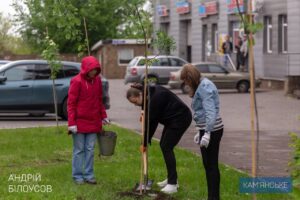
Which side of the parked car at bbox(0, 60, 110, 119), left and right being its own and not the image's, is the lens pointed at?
left

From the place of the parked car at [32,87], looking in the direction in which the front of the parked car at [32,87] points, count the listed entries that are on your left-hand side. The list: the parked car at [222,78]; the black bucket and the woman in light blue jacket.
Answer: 2

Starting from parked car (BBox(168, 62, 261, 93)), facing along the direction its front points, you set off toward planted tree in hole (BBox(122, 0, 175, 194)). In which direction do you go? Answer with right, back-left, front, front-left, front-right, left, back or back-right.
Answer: right

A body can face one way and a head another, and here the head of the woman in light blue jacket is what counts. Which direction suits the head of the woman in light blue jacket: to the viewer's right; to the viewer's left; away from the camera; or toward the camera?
to the viewer's left

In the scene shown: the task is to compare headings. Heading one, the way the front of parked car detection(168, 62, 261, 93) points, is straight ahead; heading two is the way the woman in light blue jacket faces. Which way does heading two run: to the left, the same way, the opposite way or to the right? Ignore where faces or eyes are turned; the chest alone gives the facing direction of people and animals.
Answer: the opposite way

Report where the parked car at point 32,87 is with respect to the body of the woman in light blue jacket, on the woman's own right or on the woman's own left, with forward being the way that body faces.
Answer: on the woman's own right

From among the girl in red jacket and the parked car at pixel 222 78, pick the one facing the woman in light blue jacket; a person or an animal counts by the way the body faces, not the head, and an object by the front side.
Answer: the girl in red jacket

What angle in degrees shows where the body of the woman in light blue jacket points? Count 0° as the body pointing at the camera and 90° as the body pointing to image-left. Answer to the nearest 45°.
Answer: approximately 90°

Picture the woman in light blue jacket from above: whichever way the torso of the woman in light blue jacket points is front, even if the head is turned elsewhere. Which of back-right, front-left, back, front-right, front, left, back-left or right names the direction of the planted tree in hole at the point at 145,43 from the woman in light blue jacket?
front-right

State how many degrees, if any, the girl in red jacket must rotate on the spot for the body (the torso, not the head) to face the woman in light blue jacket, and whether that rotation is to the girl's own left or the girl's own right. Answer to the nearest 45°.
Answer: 0° — they already face them

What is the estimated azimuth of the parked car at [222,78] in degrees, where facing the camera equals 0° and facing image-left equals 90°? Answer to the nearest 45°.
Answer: approximately 270°

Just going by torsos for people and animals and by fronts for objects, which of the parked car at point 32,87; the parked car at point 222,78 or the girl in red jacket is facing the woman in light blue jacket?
the girl in red jacket
